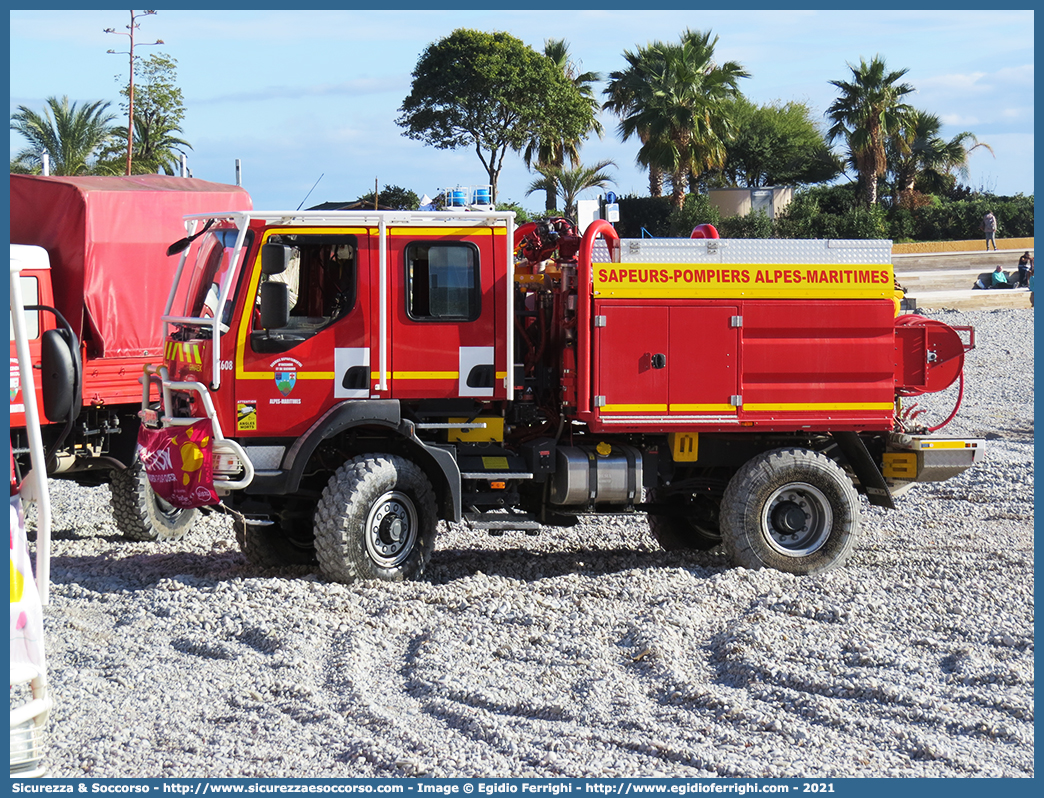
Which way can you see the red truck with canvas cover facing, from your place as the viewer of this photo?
facing the viewer and to the left of the viewer

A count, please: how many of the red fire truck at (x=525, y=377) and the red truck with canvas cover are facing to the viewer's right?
0

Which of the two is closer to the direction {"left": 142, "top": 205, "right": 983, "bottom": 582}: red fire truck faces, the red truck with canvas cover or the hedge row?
the red truck with canvas cover

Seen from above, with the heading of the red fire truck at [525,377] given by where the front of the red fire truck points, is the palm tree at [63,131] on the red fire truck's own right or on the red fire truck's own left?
on the red fire truck's own right

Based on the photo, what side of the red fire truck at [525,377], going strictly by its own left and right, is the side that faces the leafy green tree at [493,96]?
right

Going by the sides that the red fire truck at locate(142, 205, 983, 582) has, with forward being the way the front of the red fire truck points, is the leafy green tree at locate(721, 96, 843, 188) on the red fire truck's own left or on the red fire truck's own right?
on the red fire truck's own right

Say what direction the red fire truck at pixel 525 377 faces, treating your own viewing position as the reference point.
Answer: facing to the left of the viewer

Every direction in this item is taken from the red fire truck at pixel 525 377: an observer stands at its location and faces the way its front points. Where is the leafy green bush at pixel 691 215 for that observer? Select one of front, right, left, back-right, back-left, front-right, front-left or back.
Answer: right

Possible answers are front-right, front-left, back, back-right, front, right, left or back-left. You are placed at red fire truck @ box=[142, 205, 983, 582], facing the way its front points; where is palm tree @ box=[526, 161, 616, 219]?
right

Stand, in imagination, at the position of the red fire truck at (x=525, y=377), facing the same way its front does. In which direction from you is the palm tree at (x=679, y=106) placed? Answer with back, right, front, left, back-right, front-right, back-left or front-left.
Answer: right
